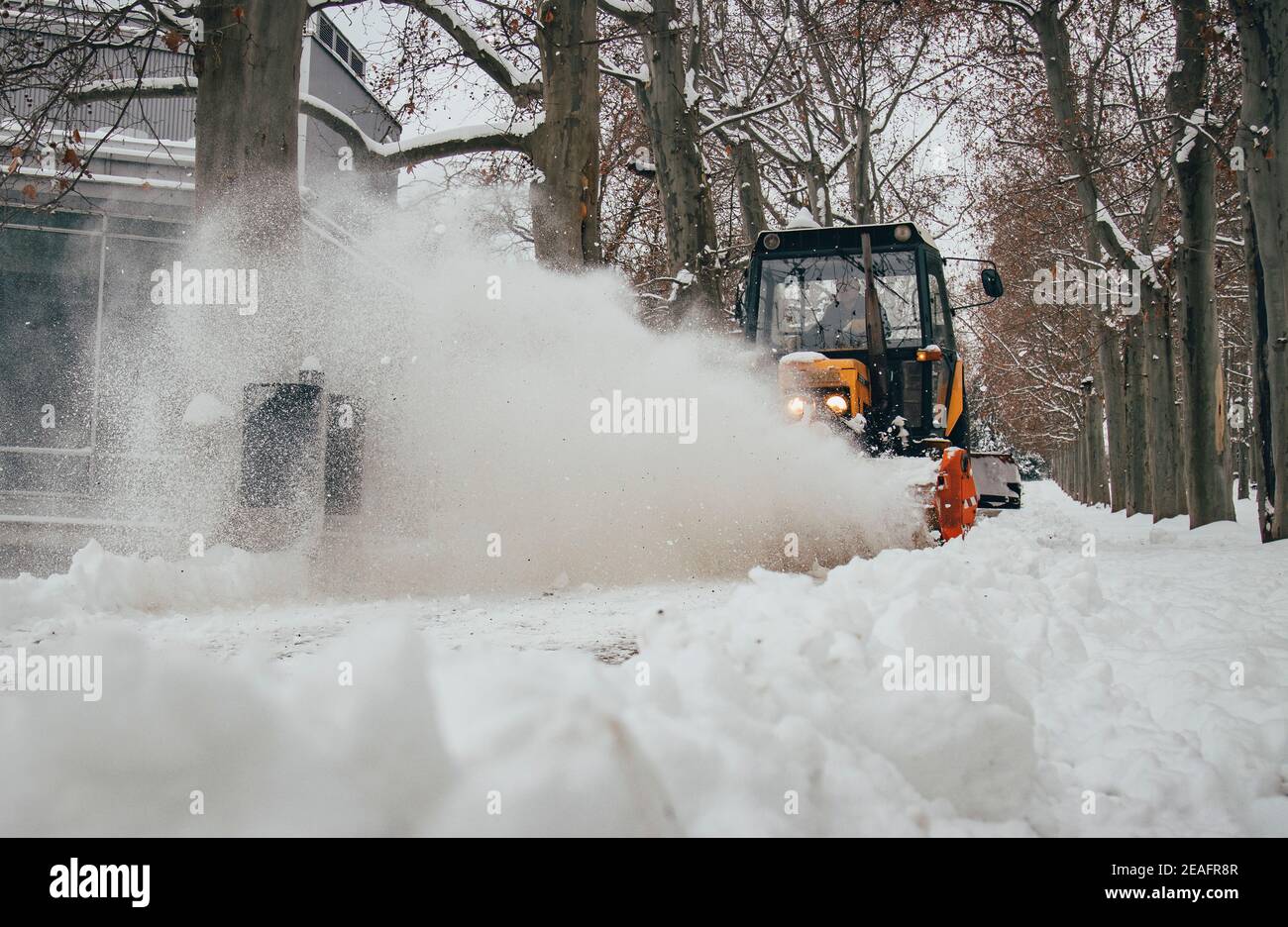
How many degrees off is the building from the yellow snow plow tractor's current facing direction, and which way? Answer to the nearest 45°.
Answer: approximately 45° to its right

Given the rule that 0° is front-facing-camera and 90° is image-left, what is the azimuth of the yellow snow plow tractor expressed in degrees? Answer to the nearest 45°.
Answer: approximately 45°
